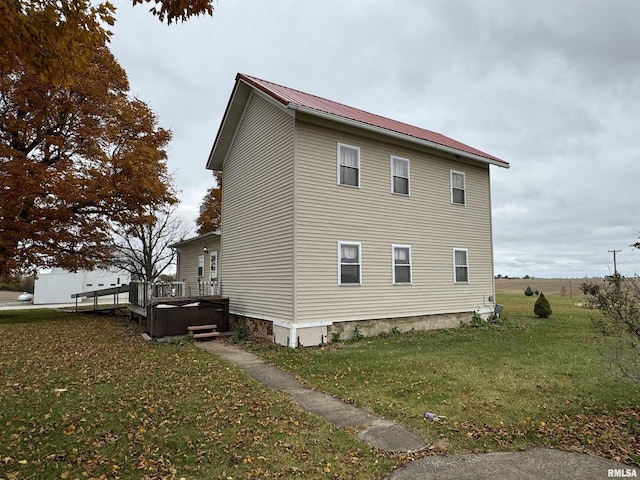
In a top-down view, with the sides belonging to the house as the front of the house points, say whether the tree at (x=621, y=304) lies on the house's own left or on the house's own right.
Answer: on the house's own left

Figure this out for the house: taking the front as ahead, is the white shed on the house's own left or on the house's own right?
on the house's own right

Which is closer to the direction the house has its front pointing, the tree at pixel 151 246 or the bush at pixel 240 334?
the bush

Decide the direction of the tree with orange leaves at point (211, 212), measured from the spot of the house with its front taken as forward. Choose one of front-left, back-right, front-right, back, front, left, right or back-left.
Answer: back-right

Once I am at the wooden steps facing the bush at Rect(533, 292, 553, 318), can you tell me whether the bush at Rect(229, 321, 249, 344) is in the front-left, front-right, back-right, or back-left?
front-right

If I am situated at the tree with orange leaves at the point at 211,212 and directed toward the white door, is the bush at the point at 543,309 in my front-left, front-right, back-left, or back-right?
front-left

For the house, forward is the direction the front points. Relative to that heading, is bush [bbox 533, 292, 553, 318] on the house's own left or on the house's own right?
on the house's own left

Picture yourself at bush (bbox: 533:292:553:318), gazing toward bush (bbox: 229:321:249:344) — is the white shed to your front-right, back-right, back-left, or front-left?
front-right
